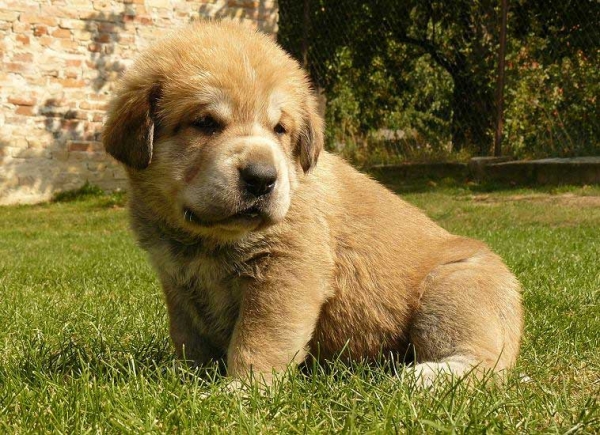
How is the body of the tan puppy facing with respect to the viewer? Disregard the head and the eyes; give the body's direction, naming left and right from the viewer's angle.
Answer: facing the viewer and to the left of the viewer

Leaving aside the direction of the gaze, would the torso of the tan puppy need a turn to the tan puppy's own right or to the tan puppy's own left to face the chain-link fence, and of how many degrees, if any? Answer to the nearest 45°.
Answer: approximately 135° to the tan puppy's own right
